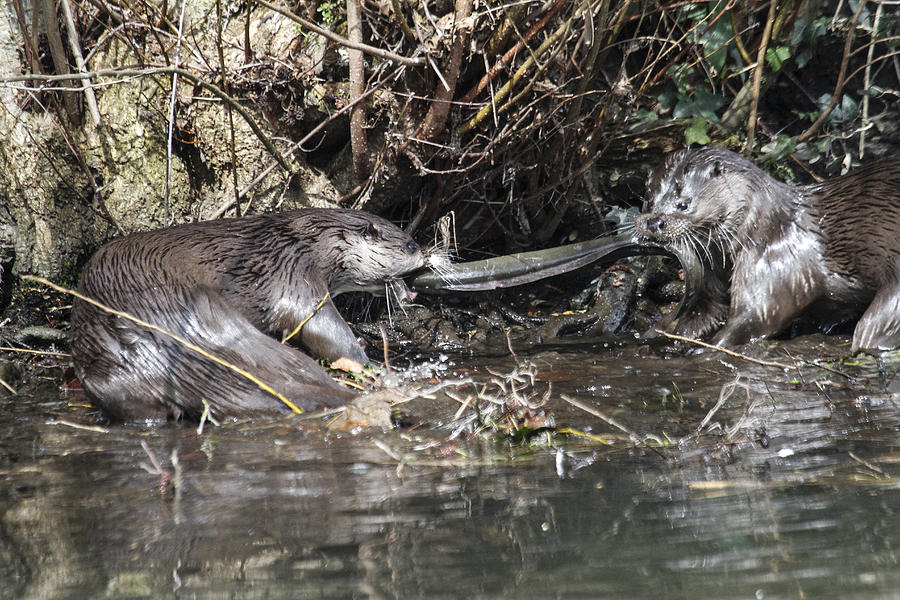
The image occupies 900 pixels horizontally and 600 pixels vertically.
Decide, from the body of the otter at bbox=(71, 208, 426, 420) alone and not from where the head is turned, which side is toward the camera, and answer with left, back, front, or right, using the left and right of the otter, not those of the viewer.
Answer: right

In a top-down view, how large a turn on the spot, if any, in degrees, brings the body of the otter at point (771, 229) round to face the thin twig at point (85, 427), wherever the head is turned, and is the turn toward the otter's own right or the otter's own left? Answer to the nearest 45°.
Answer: approximately 45° to the otter's own left

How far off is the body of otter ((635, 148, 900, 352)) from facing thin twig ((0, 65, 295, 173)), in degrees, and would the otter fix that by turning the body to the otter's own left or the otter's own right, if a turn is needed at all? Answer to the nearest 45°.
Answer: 0° — it already faces it

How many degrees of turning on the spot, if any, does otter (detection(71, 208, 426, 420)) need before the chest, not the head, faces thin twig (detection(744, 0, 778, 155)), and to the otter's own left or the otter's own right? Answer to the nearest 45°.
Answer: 0° — it already faces it

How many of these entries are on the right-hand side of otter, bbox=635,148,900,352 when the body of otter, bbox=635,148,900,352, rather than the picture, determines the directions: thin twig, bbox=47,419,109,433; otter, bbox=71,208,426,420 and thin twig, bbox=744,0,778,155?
1

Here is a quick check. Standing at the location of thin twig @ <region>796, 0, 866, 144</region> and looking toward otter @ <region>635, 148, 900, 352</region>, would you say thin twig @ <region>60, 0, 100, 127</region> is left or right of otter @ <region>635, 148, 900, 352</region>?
right

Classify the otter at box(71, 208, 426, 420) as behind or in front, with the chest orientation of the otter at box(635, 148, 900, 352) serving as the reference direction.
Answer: in front

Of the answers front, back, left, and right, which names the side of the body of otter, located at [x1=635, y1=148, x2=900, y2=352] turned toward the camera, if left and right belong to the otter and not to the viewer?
left

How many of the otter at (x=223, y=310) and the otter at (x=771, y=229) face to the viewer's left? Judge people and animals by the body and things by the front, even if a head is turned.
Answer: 1
